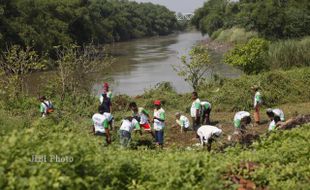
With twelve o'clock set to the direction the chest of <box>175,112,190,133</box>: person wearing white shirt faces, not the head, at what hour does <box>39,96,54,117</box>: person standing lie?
The person standing is roughly at 12 o'clock from the person wearing white shirt.

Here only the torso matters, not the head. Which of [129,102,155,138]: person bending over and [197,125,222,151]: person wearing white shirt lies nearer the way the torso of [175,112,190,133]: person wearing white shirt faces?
the person bending over

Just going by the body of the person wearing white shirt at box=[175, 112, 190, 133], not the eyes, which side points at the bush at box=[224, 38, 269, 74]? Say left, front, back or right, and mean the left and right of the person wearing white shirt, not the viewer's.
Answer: right

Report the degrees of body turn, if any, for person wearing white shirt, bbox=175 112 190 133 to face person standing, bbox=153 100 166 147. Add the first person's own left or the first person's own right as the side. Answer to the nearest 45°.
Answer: approximately 90° to the first person's own left

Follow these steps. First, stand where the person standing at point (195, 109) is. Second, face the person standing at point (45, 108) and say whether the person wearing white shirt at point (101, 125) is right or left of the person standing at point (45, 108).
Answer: left

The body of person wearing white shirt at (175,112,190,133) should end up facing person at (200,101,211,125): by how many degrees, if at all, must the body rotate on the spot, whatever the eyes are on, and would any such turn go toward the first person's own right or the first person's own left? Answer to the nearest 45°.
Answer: approximately 135° to the first person's own right

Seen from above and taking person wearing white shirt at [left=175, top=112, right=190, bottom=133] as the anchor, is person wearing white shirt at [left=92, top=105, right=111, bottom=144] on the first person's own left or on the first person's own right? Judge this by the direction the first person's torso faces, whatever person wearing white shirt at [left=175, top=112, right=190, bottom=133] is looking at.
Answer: on the first person's own left

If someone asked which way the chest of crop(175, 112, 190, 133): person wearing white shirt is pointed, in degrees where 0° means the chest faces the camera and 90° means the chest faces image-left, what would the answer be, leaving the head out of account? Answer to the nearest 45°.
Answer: approximately 90°

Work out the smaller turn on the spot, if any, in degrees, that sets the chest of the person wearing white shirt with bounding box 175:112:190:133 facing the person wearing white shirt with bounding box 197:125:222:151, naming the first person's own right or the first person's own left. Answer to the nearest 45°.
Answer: approximately 90° to the first person's own left
